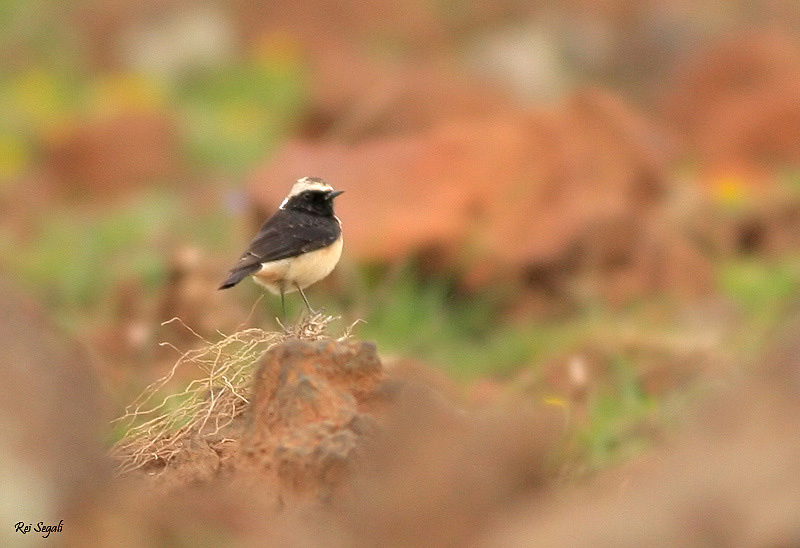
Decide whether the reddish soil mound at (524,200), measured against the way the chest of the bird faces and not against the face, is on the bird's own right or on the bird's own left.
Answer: on the bird's own left

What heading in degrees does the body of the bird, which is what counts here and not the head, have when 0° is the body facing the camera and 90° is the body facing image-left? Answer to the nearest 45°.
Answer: approximately 270°

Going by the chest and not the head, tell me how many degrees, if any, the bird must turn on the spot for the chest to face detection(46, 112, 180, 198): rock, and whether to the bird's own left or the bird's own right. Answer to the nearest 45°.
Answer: approximately 90° to the bird's own left
